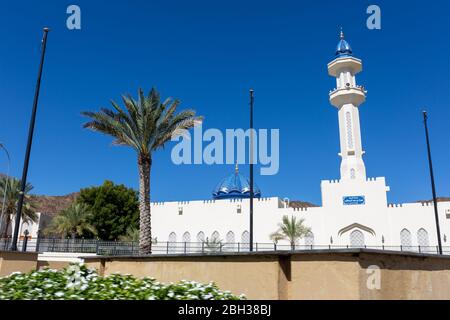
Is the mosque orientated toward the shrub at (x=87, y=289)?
yes

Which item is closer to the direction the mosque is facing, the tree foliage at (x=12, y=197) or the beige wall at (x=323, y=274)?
the beige wall

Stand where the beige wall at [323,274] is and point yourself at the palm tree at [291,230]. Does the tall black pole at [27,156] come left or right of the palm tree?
left

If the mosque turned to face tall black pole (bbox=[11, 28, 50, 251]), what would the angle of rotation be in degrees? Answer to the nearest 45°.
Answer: approximately 45° to its right

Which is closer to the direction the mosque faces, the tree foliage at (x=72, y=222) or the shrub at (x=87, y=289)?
the shrub

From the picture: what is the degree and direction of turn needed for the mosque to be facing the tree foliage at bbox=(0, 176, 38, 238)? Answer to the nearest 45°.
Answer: approximately 90° to its right

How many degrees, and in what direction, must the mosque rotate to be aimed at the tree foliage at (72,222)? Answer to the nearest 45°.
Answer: approximately 90° to its right

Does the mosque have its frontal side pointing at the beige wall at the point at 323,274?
yes

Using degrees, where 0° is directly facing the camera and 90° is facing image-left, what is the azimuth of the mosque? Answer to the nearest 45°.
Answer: approximately 0°
